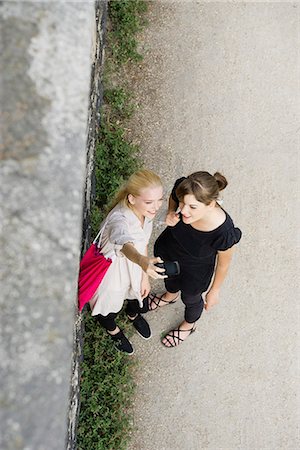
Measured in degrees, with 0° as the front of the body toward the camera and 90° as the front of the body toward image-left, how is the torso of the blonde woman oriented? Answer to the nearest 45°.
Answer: approximately 315°

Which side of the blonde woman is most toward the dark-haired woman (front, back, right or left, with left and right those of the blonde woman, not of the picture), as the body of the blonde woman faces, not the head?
left

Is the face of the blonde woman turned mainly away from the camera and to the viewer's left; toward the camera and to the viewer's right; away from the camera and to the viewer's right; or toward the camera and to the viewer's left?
toward the camera and to the viewer's right

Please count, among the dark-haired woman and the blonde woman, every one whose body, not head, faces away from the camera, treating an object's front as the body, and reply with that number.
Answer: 0

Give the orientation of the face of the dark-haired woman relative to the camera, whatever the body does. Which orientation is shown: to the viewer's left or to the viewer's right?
to the viewer's left
